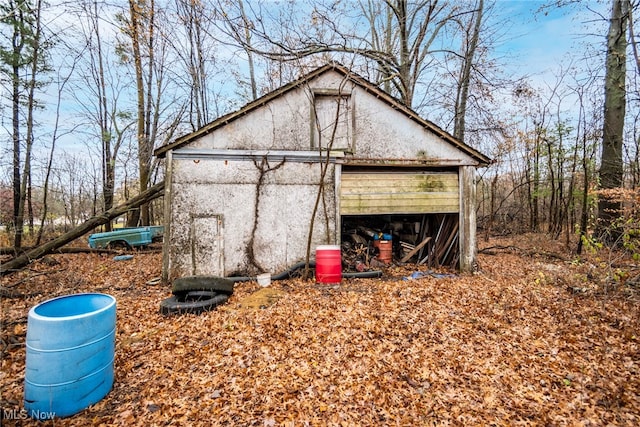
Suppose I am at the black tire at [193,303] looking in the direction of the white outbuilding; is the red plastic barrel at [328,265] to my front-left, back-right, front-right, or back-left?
front-right

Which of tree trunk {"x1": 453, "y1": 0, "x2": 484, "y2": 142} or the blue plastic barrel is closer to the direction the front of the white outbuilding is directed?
the blue plastic barrel

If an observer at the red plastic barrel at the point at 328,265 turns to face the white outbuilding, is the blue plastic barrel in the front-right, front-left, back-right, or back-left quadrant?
back-left

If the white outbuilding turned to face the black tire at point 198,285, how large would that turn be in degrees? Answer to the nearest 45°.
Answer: approximately 45° to its right

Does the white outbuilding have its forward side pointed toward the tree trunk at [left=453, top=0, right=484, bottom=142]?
no

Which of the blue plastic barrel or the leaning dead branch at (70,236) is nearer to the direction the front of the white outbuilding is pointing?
the blue plastic barrel

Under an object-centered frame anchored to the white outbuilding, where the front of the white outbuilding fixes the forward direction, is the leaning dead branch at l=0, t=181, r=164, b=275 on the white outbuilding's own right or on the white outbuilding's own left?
on the white outbuilding's own right

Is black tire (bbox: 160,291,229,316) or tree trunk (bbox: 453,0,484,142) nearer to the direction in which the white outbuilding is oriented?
the black tire

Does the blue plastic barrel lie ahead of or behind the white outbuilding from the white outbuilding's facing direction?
ahead

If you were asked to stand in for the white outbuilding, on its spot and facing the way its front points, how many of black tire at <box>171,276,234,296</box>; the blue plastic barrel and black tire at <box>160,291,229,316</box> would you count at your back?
0

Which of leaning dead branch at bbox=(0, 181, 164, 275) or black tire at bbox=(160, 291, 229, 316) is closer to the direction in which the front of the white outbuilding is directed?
the black tire

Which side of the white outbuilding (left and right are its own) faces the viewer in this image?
front
